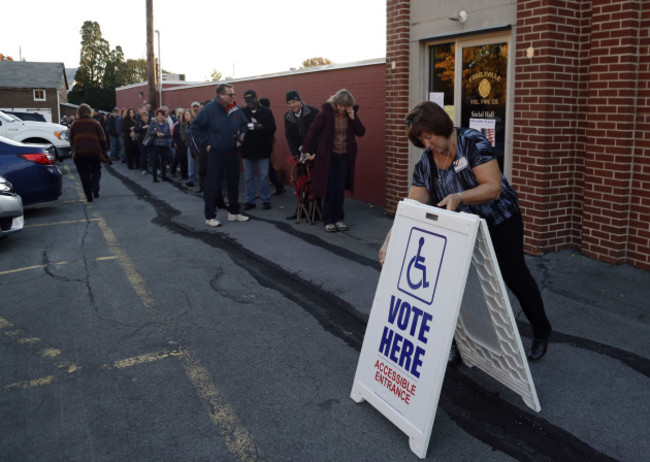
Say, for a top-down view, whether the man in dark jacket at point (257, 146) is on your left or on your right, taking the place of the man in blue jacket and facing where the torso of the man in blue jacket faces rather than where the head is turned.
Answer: on your left

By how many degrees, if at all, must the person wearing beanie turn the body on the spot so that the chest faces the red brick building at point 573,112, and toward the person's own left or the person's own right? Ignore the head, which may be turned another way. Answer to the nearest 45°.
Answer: approximately 45° to the person's own left

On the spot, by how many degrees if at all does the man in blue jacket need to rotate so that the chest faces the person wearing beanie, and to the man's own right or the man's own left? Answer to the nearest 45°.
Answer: approximately 90° to the man's own left

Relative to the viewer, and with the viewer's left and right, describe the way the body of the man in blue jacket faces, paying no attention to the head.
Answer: facing the viewer and to the right of the viewer

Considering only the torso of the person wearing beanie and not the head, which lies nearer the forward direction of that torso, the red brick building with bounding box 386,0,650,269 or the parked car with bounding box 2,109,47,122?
the red brick building

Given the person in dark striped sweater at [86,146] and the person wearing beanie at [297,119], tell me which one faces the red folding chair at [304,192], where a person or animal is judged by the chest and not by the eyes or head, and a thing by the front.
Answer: the person wearing beanie

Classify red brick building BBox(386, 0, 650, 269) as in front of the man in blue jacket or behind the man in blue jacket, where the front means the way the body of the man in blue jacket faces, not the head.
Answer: in front

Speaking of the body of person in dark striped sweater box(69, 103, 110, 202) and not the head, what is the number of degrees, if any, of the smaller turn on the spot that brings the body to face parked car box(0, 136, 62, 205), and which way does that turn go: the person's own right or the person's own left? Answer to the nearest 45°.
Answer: approximately 135° to the person's own left

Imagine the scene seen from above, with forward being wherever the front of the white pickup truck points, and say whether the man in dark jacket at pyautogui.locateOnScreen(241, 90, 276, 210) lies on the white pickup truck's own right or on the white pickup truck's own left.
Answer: on the white pickup truck's own right

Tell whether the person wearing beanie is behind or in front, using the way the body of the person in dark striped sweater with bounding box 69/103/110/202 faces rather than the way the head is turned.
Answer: behind
